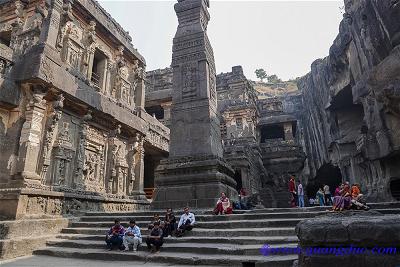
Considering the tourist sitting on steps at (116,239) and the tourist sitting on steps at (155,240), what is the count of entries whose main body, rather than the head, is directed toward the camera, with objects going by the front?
2

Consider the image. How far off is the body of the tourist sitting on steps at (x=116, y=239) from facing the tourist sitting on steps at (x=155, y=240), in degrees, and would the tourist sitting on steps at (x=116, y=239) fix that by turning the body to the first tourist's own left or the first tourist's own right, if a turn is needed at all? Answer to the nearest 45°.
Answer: approximately 45° to the first tourist's own left

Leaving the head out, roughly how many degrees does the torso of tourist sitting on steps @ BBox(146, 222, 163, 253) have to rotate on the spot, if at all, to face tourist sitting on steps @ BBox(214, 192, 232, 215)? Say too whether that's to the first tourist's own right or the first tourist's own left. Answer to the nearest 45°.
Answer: approximately 90° to the first tourist's own left

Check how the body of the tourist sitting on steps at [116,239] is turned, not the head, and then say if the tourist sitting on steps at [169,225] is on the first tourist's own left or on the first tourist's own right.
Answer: on the first tourist's own left

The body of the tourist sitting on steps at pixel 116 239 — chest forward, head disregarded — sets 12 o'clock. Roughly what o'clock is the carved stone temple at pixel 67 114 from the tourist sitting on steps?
The carved stone temple is roughly at 5 o'clock from the tourist sitting on steps.

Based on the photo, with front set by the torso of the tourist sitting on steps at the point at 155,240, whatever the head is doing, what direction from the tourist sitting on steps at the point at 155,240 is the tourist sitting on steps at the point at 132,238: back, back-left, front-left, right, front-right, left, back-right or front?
back-right

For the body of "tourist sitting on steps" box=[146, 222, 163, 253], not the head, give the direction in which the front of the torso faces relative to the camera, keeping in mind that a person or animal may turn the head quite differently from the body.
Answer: toward the camera

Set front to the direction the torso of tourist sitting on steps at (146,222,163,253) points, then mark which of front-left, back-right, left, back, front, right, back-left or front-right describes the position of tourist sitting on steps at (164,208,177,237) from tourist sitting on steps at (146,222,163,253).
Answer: back-left

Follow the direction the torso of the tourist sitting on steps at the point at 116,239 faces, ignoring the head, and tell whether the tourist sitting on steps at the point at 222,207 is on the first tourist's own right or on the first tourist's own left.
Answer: on the first tourist's own left
